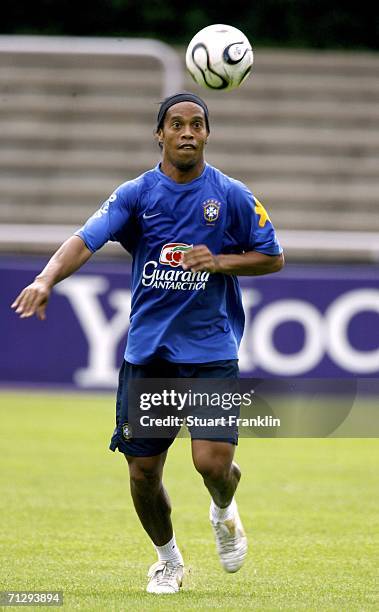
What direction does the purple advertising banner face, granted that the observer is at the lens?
facing the viewer

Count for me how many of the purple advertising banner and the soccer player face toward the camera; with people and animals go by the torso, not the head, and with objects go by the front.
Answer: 2

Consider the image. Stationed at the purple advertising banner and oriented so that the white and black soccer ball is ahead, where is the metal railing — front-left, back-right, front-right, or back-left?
back-right

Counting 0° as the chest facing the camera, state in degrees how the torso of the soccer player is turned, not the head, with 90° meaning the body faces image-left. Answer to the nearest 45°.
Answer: approximately 0°

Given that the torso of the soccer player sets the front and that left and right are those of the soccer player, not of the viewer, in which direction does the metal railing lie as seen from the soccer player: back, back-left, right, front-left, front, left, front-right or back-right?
back

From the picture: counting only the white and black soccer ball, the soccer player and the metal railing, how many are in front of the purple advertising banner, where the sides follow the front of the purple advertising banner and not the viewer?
2

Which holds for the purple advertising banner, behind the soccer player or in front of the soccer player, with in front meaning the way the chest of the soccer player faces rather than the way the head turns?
behind

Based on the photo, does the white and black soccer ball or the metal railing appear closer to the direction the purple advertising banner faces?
the white and black soccer ball

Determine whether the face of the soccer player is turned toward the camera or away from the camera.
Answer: toward the camera

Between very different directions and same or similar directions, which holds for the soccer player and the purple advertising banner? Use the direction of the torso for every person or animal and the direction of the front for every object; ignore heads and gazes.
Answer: same or similar directions

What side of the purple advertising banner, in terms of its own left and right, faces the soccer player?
front

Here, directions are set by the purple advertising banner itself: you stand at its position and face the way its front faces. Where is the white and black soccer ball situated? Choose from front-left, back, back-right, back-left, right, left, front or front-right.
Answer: front
